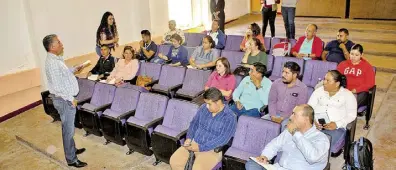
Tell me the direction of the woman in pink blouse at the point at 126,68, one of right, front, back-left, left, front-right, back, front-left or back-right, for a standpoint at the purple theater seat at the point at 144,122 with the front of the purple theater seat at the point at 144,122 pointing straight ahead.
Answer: back-right

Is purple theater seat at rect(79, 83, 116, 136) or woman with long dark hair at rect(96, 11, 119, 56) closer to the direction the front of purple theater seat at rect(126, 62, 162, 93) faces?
the purple theater seat

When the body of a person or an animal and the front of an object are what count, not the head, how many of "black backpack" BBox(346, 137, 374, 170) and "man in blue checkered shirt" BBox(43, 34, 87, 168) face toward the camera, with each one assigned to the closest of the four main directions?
1

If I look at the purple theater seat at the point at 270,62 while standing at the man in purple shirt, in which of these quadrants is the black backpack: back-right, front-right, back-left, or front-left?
back-right

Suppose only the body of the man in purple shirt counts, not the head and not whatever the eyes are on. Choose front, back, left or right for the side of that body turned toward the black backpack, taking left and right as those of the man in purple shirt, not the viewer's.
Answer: left

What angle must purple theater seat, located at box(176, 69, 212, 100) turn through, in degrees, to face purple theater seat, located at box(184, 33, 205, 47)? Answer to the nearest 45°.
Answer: approximately 135° to its right

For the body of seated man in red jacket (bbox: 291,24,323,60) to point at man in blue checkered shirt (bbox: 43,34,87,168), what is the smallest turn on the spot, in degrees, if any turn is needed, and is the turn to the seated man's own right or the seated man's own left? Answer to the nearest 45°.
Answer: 0° — they already face them

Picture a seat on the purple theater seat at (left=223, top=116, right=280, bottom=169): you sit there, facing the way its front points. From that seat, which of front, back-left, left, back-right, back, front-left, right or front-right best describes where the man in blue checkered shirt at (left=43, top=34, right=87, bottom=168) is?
front-right

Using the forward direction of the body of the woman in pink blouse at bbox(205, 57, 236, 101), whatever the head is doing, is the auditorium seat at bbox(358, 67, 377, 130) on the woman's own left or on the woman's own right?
on the woman's own left

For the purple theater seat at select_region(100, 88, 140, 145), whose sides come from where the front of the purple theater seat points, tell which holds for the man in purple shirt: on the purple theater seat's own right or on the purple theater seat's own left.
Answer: on the purple theater seat's own left

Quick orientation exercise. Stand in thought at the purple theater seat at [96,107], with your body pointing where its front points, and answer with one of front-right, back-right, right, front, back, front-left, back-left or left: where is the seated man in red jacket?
back-left
